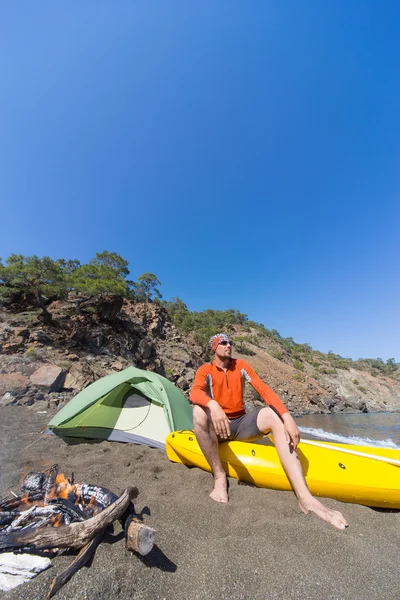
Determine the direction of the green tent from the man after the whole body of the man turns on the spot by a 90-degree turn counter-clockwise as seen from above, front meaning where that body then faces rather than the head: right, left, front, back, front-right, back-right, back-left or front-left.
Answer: back-left

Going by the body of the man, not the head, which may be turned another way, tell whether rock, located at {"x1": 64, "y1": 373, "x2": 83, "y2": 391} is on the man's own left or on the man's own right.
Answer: on the man's own right

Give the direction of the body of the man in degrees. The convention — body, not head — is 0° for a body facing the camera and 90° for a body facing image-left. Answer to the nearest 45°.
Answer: approximately 0°

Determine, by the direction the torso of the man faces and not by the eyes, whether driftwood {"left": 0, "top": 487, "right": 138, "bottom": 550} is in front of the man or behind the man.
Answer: in front

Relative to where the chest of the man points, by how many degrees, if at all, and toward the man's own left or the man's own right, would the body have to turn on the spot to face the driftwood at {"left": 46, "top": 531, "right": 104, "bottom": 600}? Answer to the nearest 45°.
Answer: approximately 45° to the man's own right

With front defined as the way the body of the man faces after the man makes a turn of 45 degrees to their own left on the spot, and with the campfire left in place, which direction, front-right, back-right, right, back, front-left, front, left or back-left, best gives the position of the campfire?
right

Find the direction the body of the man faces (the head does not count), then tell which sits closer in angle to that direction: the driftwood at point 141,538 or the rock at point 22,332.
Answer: the driftwood

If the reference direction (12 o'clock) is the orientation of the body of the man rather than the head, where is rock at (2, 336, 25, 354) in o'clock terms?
The rock is roughly at 4 o'clock from the man.

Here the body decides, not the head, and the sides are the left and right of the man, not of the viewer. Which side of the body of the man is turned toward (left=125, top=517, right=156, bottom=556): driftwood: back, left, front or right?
front

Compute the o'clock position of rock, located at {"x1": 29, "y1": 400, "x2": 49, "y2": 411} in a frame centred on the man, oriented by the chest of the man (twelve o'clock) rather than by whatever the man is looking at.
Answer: The rock is roughly at 4 o'clock from the man.

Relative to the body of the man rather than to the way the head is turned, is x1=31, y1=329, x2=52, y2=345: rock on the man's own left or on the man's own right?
on the man's own right

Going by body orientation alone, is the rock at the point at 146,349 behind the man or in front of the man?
behind
